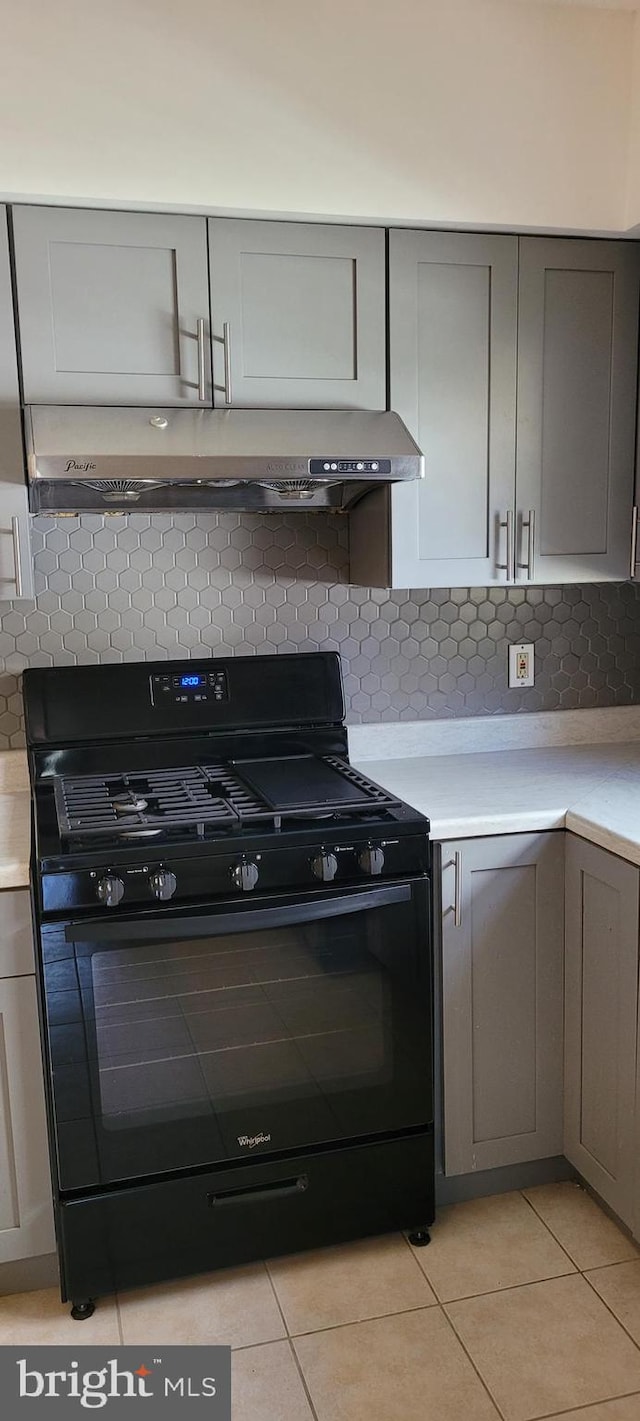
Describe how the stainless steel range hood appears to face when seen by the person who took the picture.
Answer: facing the viewer

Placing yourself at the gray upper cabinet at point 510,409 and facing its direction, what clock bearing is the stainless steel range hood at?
The stainless steel range hood is roughly at 2 o'clock from the gray upper cabinet.

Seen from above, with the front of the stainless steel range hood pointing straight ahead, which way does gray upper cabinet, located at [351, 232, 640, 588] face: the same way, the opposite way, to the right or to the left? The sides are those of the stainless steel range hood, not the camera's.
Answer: the same way

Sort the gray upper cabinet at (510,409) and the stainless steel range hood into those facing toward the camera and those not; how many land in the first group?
2

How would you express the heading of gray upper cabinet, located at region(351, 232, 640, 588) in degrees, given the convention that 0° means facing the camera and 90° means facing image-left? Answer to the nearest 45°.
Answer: approximately 0°
